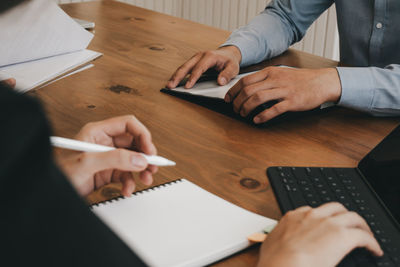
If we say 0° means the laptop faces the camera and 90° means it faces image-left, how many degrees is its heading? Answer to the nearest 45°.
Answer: approximately 90°

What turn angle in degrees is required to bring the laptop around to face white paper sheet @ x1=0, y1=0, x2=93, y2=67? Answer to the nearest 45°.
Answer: approximately 45° to its right
